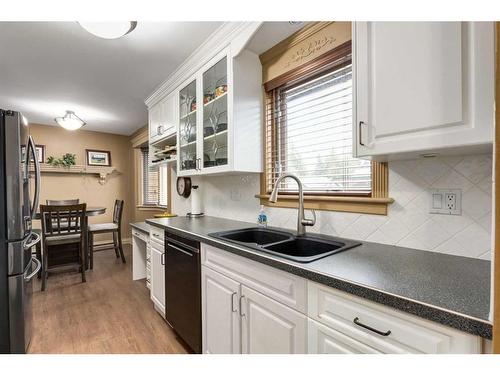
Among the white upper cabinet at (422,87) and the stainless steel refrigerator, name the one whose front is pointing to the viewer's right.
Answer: the stainless steel refrigerator

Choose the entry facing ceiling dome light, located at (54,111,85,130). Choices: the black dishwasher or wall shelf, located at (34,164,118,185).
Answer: the wall shelf

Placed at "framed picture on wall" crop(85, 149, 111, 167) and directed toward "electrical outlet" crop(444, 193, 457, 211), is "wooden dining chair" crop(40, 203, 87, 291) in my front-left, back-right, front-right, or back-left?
front-right

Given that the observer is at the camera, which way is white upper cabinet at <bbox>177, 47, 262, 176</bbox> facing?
facing the viewer and to the left of the viewer

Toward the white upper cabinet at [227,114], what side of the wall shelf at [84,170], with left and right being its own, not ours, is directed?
front

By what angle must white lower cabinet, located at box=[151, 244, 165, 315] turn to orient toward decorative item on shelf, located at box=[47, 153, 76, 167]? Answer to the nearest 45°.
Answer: approximately 45° to its right

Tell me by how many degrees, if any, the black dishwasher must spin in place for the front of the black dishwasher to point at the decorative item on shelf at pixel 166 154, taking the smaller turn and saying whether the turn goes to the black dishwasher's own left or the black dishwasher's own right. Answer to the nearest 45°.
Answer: approximately 135° to the black dishwasher's own right

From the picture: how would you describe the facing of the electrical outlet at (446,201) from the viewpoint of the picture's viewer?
facing the viewer

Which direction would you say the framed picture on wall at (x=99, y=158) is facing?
toward the camera
